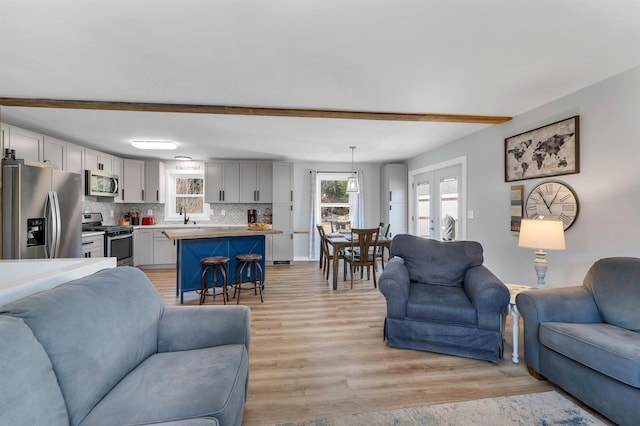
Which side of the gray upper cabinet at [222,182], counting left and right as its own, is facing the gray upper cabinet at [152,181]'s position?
right

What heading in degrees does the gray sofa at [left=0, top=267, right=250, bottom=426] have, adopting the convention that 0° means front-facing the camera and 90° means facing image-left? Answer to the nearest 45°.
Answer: approximately 315°

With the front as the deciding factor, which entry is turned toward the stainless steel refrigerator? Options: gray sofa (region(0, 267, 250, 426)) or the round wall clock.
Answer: the round wall clock

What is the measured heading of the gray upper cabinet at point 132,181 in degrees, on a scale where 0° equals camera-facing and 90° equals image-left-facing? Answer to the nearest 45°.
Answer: approximately 0°

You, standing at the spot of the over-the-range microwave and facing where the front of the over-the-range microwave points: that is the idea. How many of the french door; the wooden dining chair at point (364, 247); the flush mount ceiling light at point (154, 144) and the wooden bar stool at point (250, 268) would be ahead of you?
4

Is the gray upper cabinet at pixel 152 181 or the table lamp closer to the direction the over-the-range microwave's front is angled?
the table lamp

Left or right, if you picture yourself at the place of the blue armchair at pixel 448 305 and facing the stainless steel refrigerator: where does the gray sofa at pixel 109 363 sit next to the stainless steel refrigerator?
left

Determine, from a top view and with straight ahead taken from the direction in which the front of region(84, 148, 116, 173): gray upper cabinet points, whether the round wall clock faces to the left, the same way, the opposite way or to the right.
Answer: the opposite way

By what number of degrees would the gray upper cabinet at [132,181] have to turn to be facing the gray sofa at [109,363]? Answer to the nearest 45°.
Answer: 0° — it already faces it
